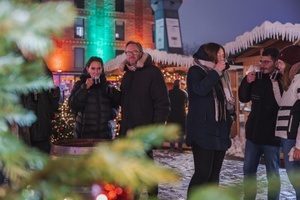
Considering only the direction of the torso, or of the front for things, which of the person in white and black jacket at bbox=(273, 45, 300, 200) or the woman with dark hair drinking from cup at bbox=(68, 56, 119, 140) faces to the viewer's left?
the person in white and black jacket

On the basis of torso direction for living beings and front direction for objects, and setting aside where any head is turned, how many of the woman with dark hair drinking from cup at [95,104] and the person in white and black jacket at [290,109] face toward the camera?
1

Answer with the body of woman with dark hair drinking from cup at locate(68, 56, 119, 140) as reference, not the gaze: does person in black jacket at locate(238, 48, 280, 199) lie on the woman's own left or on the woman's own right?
on the woman's own left

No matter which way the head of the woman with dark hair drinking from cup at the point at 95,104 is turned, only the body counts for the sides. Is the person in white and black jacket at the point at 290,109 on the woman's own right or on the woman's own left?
on the woman's own left

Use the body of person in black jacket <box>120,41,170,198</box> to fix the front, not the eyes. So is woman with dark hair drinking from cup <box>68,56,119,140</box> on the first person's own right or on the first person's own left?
on the first person's own right

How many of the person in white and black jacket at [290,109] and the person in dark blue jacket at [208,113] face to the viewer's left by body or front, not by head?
1

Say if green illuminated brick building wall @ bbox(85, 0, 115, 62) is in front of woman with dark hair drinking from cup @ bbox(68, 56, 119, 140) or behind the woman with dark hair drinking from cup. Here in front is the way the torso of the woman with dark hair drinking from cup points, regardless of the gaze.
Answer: behind

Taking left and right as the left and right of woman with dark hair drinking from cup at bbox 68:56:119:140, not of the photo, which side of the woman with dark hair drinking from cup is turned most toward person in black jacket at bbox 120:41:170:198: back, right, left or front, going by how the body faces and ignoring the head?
left

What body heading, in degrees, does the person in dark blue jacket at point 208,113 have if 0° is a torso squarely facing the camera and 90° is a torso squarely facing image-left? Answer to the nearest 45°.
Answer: approximately 315°

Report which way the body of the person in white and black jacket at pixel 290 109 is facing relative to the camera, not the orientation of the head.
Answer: to the viewer's left
